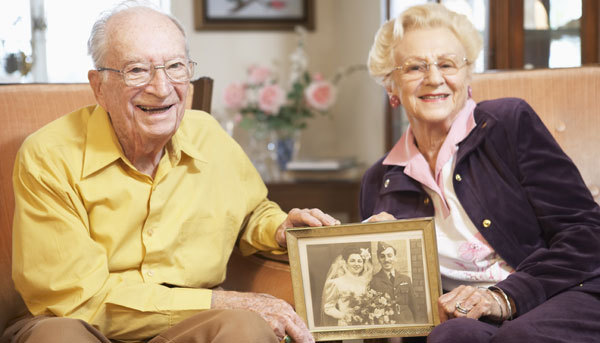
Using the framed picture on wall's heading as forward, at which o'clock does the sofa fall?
The sofa is roughly at 12 o'clock from the framed picture on wall.

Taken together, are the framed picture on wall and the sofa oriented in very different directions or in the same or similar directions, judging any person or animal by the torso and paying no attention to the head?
same or similar directions

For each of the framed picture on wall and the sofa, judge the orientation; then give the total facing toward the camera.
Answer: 2

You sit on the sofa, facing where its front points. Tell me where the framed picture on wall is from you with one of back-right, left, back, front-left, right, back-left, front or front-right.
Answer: back

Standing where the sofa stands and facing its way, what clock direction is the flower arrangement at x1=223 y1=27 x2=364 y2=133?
The flower arrangement is roughly at 6 o'clock from the sofa.

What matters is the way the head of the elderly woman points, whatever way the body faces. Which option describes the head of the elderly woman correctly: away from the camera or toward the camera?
toward the camera

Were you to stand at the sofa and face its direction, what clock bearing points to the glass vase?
The glass vase is roughly at 6 o'clock from the sofa.

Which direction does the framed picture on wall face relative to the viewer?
toward the camera

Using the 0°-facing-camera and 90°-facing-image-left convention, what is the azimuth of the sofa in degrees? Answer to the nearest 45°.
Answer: approximately 0°

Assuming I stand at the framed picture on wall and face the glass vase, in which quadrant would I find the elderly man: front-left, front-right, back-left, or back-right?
front-right

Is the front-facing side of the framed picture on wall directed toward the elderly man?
yes
